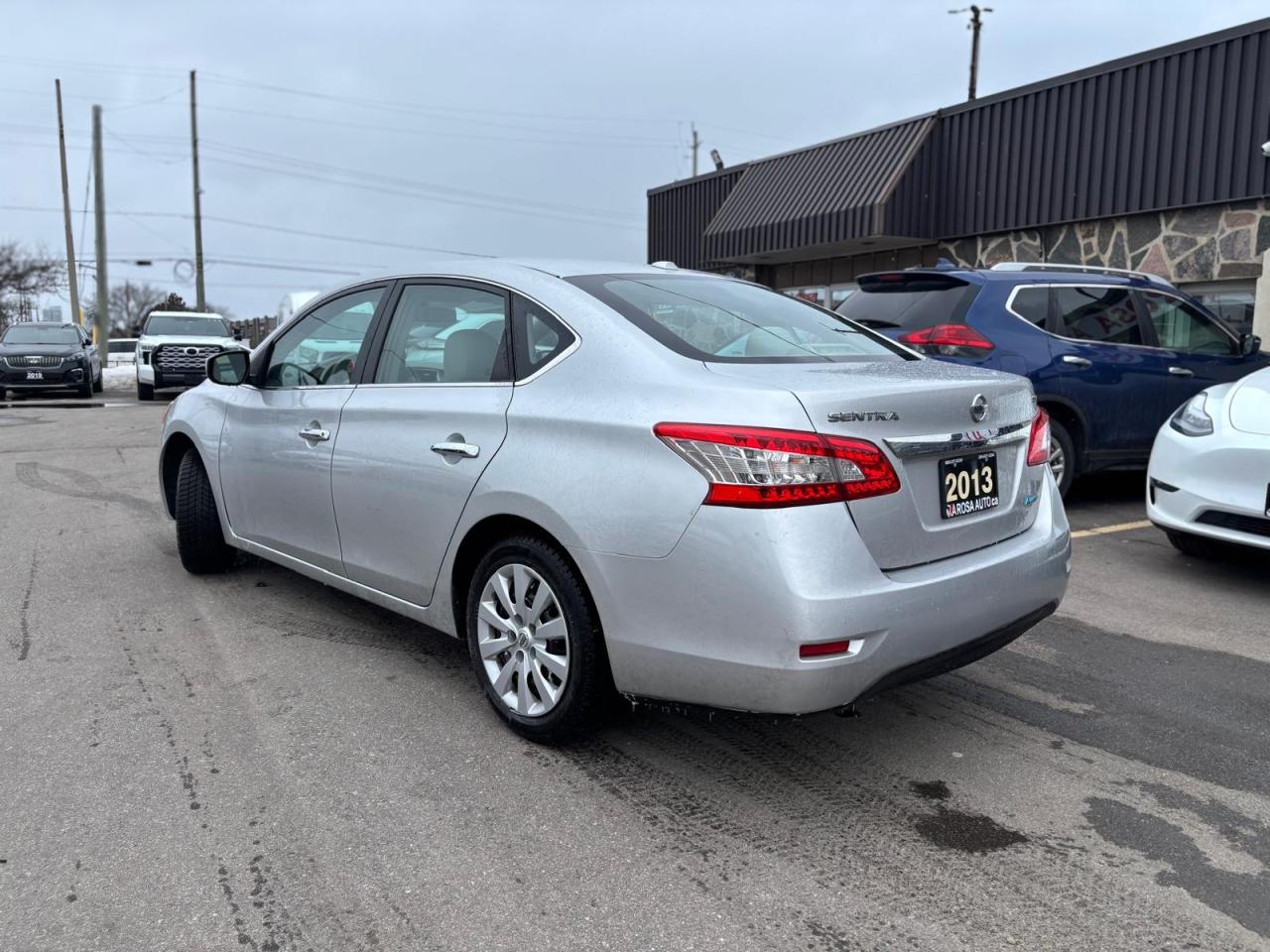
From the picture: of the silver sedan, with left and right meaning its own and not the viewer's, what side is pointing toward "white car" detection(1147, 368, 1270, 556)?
right

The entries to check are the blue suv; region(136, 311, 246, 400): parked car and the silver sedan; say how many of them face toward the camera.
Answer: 1

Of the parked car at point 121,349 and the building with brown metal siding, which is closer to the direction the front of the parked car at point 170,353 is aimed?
the building with brown metal siding

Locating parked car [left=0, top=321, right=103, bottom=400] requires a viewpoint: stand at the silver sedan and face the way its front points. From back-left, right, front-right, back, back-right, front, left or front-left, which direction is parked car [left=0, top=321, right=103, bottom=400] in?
front

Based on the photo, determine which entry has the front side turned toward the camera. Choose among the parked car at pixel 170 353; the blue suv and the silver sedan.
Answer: the parked car

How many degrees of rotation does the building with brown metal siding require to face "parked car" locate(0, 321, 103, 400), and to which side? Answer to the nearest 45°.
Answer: approximately 45° to its right

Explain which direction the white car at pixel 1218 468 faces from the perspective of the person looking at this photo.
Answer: facing the viewer and to the left of the viewer

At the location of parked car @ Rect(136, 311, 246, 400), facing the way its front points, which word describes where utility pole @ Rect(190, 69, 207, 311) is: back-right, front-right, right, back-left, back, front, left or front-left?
back

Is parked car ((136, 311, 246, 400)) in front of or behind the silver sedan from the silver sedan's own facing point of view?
in front

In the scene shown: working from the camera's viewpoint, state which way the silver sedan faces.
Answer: facing away from the viewer and to the left of the viewer

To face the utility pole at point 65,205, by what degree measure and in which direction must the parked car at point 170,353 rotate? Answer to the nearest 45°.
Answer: approximately 180°

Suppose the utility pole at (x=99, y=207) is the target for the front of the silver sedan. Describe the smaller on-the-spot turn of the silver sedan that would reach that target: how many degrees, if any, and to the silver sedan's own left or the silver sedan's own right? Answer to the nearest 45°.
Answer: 0° — it already faces it

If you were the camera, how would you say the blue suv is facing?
facing away from the viewer and to the right of the viewer

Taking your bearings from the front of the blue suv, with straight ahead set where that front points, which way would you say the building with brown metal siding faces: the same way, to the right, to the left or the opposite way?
the opposite way

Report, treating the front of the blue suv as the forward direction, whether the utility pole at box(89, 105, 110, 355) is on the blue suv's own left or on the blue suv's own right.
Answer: on the blue suv's own left

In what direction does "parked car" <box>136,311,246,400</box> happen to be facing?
toward the camera
